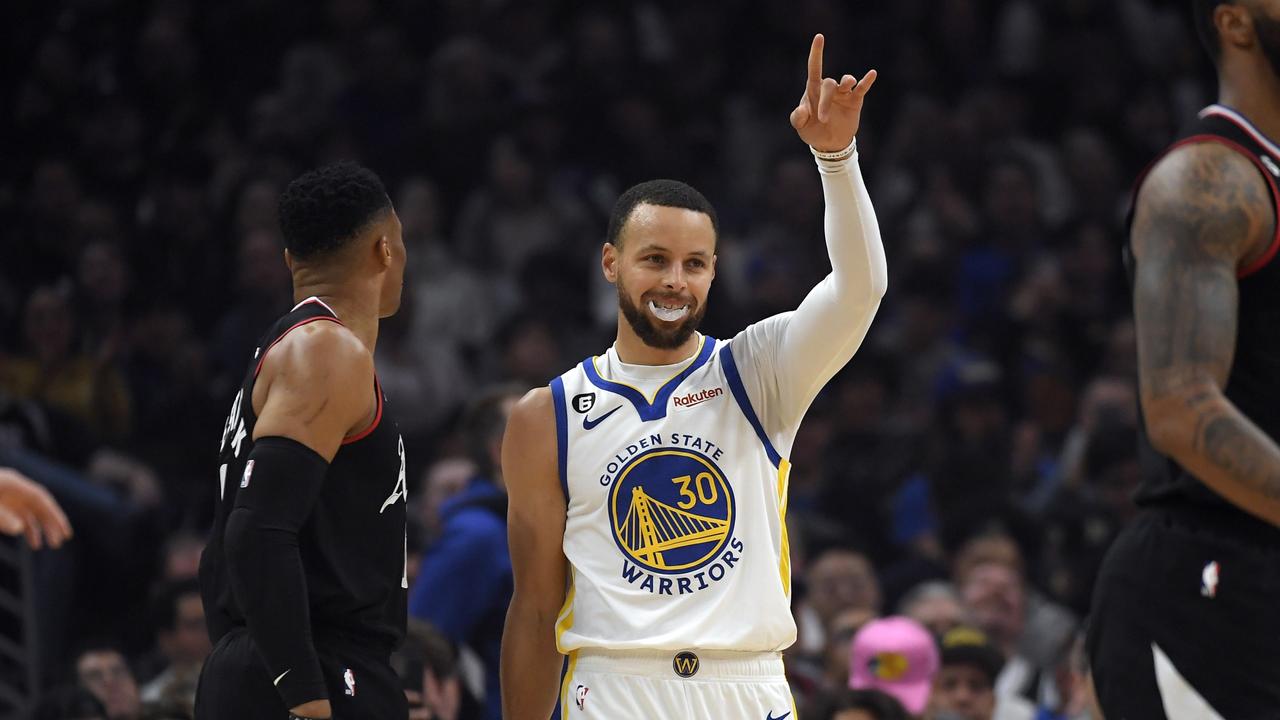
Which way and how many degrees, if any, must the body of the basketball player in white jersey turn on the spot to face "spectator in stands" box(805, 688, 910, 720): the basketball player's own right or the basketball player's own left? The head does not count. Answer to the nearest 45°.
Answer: approximately 180°

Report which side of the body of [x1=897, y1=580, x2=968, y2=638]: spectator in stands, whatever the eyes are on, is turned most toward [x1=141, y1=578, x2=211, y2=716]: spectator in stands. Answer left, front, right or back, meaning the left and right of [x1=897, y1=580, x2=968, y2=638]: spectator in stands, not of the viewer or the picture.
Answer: right

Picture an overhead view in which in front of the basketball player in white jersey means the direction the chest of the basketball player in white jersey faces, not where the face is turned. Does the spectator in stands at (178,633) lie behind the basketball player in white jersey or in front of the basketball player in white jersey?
behind

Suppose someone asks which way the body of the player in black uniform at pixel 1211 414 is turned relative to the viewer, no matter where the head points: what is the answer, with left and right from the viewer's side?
facing to the right of the viewer

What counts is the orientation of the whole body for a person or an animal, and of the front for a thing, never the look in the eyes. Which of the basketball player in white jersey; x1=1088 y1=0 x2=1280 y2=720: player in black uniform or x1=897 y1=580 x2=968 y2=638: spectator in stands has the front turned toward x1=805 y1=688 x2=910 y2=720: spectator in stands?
x1=897 y1=580 x2=968 y2=638: spectator in stands

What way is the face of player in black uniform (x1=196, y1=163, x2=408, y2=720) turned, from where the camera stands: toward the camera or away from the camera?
away from the camera

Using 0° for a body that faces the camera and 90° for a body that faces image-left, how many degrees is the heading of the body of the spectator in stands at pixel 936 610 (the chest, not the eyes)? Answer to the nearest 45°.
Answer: approximately 0°
